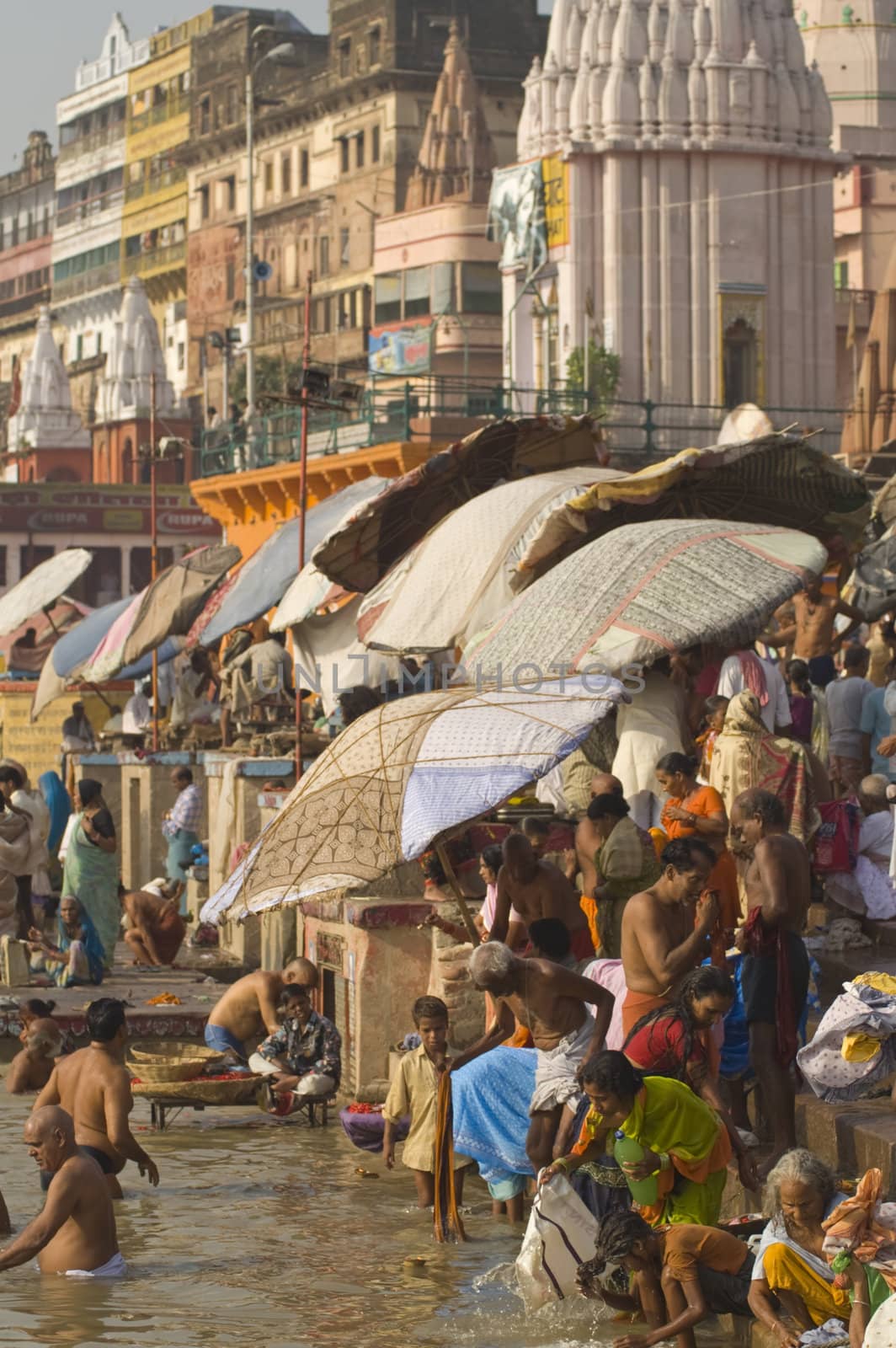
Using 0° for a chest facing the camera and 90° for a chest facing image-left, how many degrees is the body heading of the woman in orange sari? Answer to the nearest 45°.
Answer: approximately 90°

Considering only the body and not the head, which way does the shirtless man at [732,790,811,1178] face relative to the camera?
to the viewer's left

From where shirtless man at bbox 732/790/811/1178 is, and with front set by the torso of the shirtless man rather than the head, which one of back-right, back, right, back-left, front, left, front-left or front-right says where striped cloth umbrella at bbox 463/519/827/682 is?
right

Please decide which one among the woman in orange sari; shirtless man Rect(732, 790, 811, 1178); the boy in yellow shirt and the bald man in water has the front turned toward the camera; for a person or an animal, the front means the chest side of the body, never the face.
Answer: the boy in yellow shirt

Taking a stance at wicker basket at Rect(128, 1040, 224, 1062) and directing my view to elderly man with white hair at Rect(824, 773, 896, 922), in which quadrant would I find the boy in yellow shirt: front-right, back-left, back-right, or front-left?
front-right

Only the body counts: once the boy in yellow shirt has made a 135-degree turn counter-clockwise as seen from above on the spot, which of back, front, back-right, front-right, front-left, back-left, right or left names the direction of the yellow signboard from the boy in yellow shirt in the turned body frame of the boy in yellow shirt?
front-left

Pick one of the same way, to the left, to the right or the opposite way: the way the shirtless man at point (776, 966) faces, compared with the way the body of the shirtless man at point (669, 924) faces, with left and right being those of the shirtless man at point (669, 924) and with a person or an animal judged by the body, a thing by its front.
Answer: the opposite way

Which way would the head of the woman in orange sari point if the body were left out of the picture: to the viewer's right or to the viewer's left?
to the viewer's left

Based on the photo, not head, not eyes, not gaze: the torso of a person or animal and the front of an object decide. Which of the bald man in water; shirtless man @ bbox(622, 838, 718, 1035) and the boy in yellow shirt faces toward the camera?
the boy in yellow shirt

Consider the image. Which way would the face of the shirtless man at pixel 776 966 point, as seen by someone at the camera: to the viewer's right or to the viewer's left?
to the viewer's left
